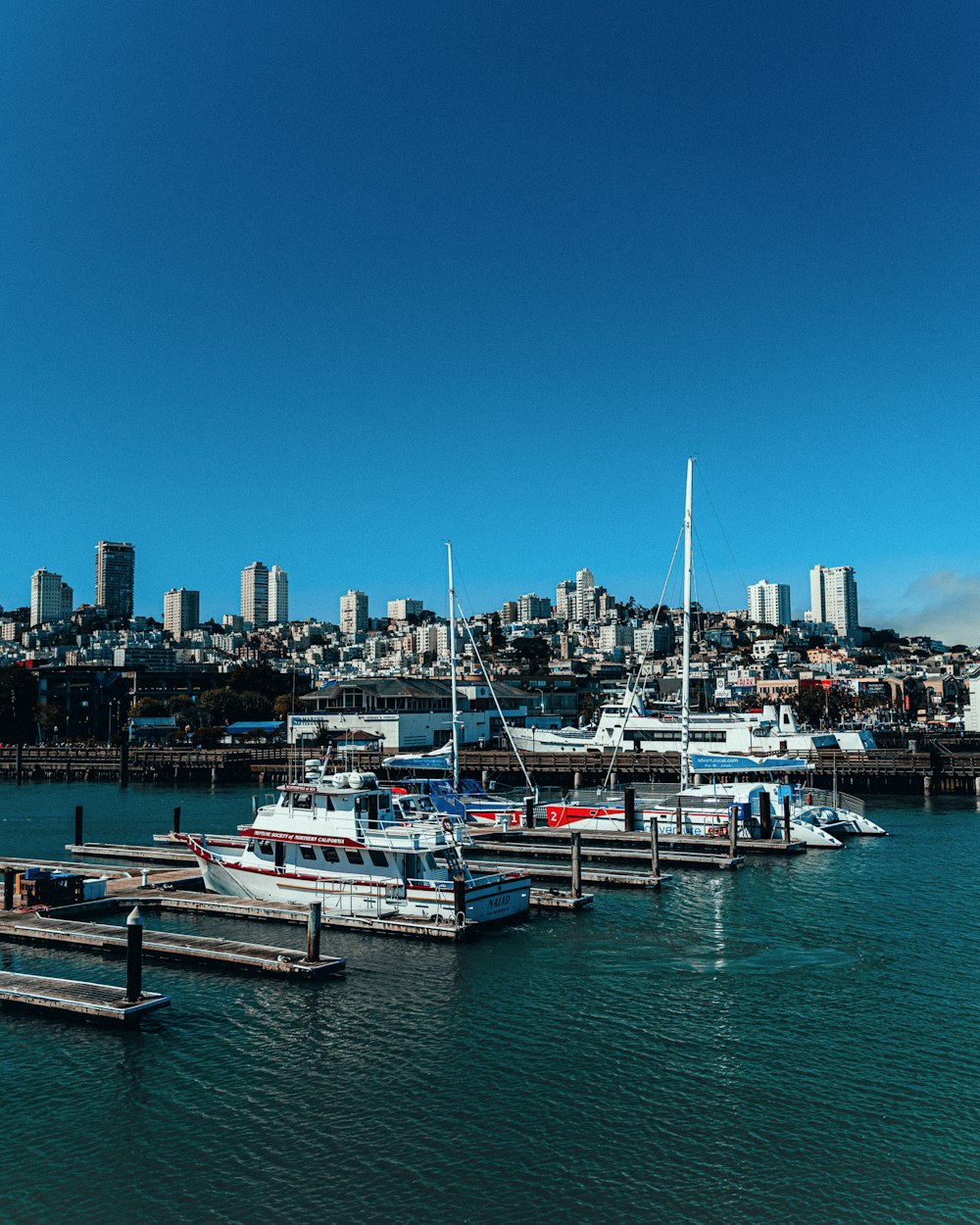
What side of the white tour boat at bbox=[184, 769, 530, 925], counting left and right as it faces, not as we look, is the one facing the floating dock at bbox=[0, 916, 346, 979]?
left

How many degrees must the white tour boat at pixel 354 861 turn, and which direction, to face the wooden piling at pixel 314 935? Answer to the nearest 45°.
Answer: approximately 135° to its left

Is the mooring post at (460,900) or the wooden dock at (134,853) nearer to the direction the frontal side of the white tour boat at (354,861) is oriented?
the wooden dock

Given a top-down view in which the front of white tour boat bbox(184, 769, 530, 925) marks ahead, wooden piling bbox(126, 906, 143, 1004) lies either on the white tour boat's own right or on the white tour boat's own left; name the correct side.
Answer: on the white tour boat's own left

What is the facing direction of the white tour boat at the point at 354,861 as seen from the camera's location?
facing away from the viewer and to the left of the viewer

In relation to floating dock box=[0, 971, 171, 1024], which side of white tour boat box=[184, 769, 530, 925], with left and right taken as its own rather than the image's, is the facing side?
left

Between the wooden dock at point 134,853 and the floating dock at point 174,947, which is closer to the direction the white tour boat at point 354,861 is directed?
the wooden dock

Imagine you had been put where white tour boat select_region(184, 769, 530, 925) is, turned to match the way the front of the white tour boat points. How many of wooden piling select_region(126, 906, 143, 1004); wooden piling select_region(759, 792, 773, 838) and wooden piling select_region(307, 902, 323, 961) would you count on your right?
1

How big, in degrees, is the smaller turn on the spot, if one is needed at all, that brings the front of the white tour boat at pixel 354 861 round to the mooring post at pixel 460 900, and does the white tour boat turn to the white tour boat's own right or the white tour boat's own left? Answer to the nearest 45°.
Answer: approximately 180°

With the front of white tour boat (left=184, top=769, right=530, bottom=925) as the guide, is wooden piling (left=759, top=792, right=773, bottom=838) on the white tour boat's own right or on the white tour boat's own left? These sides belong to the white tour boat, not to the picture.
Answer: on the white tour boat's own right
